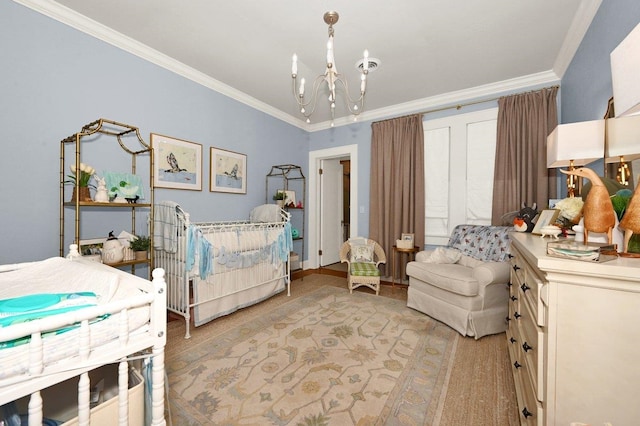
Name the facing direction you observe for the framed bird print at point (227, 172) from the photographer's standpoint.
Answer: facing the viewer and to the right of the viewer

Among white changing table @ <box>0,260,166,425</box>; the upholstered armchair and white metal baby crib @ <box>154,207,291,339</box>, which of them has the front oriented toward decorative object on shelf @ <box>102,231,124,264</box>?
the upholstered armchair

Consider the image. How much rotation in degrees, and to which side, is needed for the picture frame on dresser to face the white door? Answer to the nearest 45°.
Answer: approximately 90° to its right

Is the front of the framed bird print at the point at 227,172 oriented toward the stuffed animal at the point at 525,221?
yes

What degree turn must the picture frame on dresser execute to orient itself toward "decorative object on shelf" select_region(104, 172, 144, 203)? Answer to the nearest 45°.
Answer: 0° — it already faces it

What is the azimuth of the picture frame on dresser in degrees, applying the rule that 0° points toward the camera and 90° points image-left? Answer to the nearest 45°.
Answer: approximately 45°

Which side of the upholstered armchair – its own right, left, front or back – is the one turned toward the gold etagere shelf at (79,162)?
front

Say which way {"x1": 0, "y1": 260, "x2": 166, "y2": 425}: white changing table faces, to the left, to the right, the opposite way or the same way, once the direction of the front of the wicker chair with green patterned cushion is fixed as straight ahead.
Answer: to the left
